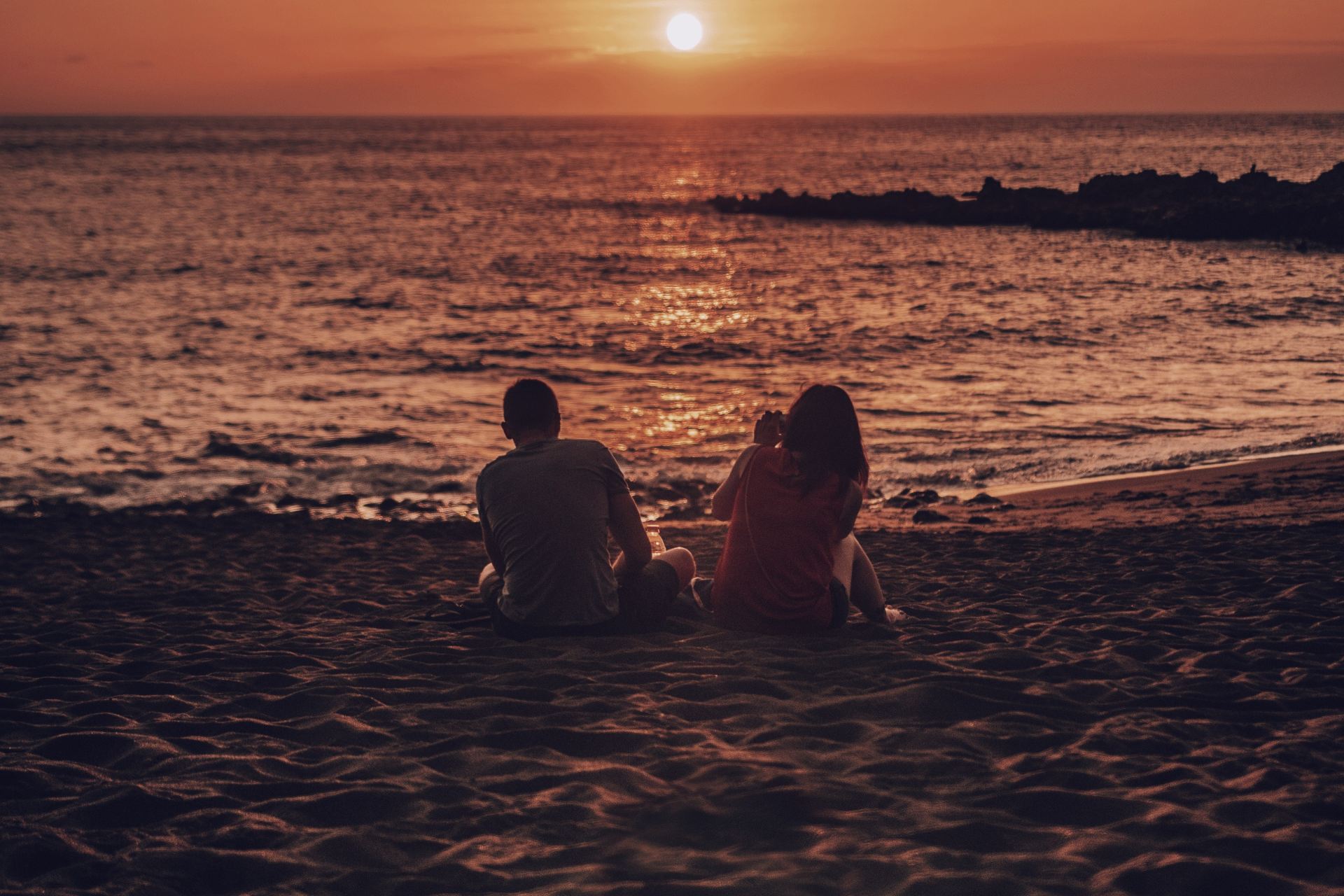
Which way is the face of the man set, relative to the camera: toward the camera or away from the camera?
away from the camera

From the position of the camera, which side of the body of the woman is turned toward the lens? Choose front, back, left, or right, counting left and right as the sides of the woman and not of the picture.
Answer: back

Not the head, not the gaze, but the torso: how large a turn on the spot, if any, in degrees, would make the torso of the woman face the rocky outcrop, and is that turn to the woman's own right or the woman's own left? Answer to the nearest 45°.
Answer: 0° — they already face it

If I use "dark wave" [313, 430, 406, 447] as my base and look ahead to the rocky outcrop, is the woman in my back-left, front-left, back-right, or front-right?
back-right

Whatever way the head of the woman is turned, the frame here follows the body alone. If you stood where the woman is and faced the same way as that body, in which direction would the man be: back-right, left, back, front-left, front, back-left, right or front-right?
left

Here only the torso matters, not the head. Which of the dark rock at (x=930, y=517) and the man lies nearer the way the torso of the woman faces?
the dark rock
